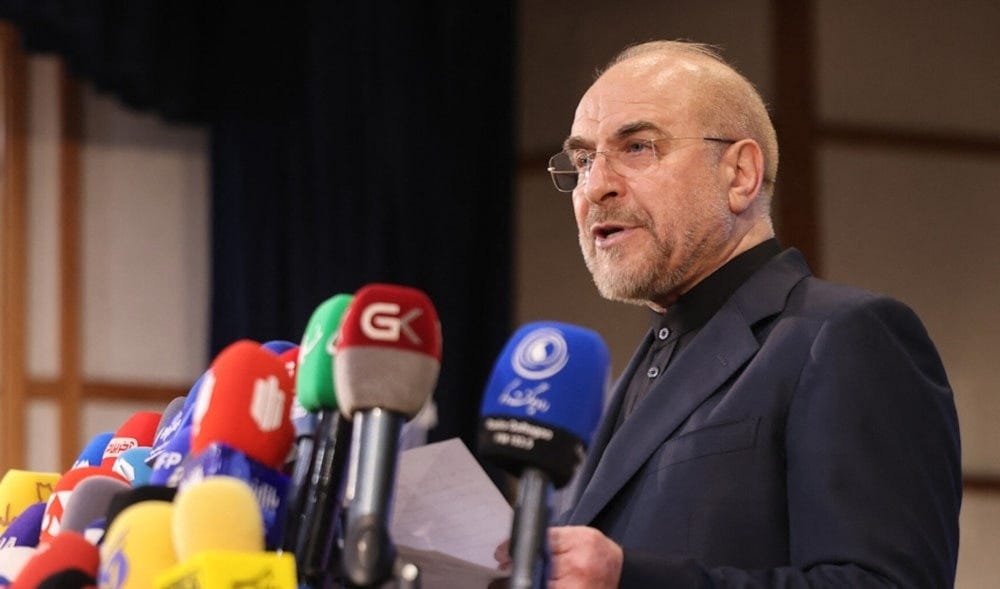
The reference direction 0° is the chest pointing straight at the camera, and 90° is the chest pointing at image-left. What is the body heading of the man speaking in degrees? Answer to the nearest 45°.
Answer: approximately 45°

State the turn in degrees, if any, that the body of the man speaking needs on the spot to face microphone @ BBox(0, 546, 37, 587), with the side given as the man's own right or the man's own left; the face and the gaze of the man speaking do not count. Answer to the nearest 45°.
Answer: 0° — they already face it

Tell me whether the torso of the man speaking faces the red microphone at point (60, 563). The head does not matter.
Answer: yes

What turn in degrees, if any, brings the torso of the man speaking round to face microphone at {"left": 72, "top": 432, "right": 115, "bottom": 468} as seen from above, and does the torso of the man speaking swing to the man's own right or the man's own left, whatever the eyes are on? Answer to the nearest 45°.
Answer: approximately 45° to the man's own right

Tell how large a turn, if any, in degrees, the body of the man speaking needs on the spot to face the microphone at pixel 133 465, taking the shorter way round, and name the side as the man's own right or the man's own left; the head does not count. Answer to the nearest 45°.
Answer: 0° — they already face it

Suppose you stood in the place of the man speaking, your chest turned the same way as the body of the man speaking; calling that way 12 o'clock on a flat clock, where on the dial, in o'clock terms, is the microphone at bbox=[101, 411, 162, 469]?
The microphone is roughly at 1 o'clock from the man speaking.
